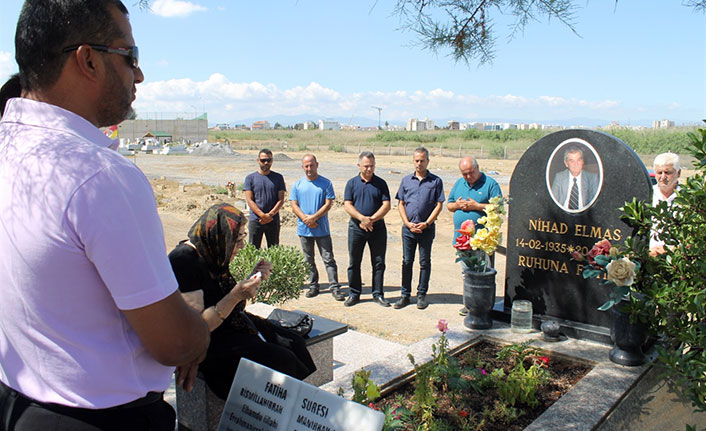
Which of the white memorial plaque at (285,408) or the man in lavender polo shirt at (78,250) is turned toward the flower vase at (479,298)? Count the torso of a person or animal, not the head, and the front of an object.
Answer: the man in lavender polo shirt

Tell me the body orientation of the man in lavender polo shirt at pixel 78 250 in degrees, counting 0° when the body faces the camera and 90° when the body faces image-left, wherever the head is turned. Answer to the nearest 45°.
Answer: approximately 225°

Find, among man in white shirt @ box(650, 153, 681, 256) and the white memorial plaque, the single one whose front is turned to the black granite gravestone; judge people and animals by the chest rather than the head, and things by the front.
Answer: the man in white shirt

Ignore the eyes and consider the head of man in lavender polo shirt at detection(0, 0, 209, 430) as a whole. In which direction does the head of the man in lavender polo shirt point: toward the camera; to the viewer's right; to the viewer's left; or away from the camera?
to the viewer's right

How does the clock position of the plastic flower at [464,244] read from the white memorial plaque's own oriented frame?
The plastic flower is roughly at 7 o'clock from the white memorial plaque.

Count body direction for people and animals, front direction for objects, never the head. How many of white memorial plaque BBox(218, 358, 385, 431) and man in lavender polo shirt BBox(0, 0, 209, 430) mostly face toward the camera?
1

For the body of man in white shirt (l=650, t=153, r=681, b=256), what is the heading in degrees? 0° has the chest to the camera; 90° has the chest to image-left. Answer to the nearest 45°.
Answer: approximately 45°

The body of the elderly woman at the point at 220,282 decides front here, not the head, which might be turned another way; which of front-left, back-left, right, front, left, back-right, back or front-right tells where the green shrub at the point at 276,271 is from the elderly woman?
left

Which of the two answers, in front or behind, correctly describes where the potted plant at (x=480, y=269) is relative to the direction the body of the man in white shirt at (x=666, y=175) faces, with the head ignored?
in front

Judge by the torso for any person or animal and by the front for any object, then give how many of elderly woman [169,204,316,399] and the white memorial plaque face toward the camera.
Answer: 1

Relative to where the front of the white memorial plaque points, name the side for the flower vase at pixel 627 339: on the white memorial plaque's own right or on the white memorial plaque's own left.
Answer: on the white memorial plaque's own left

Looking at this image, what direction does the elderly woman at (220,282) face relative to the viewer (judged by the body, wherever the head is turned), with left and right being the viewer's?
facing to the right of the viewer

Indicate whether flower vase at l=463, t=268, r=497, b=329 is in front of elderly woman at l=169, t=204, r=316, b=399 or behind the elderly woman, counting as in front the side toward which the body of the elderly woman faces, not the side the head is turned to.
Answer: in front

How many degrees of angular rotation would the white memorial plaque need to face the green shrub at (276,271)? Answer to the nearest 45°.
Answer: approximately 180°

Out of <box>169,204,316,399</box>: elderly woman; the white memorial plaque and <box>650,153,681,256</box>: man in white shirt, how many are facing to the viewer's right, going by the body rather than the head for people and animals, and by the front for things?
1

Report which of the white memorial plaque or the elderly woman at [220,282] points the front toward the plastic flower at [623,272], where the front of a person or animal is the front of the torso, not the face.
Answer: the elderly woman

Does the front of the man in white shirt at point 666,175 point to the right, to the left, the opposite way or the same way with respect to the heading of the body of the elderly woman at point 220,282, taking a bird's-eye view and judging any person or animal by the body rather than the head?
the opposite way

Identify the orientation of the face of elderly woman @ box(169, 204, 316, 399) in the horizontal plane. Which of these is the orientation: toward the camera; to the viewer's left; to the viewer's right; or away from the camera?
to the viewer's right

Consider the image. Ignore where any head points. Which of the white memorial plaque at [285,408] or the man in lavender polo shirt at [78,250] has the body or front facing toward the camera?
the white memorial plaque

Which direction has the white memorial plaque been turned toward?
toward the camera

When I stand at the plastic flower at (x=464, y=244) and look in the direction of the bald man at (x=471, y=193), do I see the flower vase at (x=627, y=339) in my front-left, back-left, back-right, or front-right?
back-right
